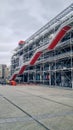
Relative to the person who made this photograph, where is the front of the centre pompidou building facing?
facing the viewer and to the left of the viewer
